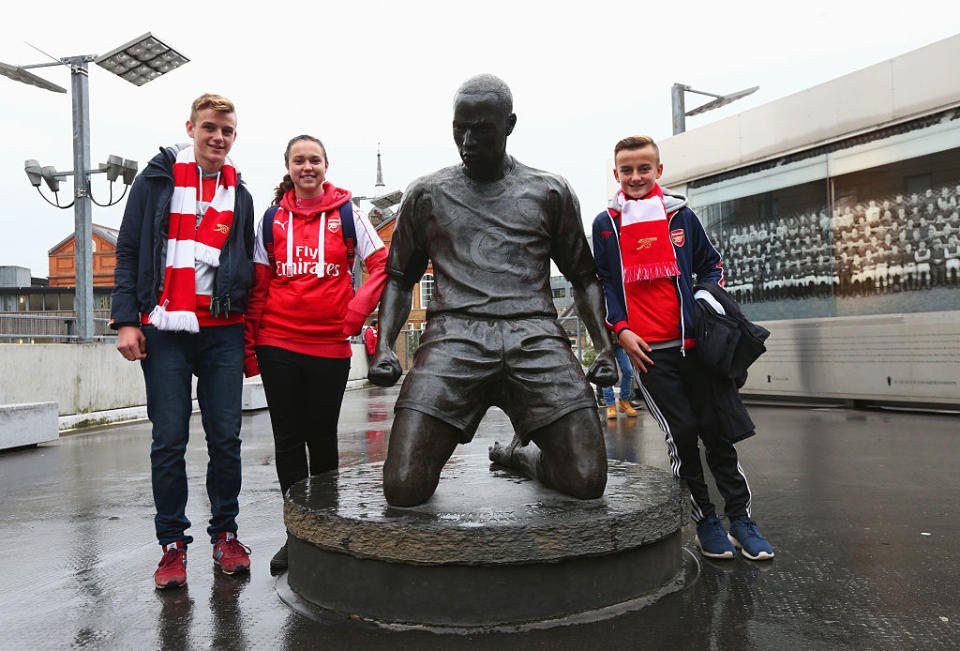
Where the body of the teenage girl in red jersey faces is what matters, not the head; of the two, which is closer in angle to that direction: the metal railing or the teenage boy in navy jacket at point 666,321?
the teenage boy in navy jacket

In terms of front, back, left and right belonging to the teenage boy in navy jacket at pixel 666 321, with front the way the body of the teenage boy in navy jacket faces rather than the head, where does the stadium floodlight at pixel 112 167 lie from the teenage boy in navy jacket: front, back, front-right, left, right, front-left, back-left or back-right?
back-right

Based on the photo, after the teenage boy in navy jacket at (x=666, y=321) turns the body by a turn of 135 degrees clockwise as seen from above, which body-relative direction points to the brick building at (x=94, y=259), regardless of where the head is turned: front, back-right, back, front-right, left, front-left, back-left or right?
front

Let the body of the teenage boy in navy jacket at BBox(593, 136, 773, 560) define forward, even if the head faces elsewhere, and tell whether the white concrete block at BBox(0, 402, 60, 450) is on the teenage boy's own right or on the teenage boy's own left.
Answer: on the teenage boy's own right

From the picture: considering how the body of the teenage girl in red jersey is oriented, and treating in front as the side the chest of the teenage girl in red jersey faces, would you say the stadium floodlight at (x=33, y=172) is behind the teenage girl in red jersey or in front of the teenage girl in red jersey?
behind

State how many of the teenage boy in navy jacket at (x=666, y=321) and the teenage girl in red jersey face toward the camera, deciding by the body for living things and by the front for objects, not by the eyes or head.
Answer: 2

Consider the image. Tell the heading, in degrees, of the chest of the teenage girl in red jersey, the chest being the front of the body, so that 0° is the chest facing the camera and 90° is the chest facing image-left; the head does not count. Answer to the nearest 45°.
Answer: approximately 0°

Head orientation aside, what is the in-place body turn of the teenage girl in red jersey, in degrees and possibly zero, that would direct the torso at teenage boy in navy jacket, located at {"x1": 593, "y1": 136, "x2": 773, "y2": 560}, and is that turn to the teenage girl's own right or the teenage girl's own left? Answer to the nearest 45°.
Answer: approximately 90° to the teenage girl's own left

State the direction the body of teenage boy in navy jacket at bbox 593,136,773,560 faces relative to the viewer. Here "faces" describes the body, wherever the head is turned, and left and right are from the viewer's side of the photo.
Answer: facing the viewer

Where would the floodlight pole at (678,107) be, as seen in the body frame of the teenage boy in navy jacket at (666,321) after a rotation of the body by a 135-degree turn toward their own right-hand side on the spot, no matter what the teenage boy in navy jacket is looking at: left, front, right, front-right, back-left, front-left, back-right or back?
front-right

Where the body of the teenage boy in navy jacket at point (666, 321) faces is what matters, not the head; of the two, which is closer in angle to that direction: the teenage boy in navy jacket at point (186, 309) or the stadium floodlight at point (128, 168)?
the teenage boy in navy jacket

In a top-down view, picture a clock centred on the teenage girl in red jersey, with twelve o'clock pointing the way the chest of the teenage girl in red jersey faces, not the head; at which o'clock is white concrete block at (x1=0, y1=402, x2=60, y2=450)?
The white concrete block is roughly at 5 o'clock from the teenage girl in red jersey.
